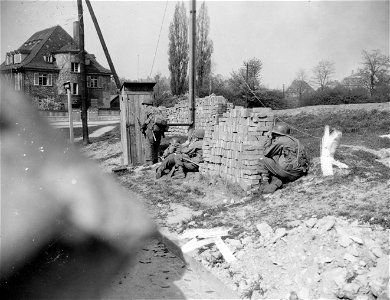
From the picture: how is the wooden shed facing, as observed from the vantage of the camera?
facing the viewer

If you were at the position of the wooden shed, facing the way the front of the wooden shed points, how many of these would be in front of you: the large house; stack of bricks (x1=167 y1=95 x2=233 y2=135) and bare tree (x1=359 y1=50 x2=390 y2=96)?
0

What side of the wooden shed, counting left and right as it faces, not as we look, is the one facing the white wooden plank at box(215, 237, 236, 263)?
front

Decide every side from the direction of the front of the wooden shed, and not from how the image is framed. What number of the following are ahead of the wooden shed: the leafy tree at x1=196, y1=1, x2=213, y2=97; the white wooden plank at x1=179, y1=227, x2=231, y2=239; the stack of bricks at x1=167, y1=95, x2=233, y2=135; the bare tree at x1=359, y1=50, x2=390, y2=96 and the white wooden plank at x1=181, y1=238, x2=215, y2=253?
2
